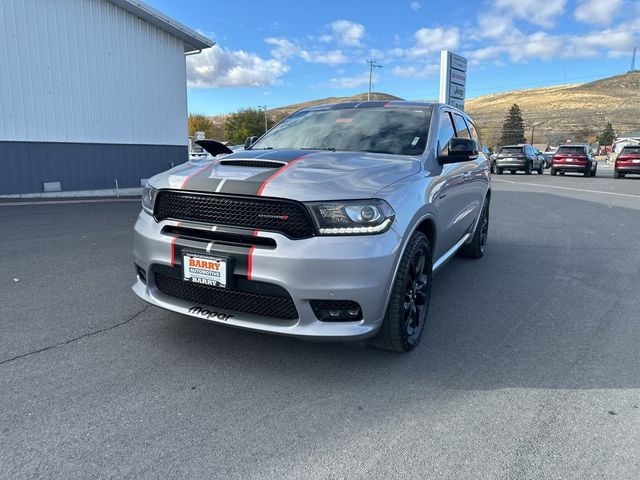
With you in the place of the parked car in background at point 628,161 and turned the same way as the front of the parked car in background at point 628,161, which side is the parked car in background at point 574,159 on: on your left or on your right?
on your left

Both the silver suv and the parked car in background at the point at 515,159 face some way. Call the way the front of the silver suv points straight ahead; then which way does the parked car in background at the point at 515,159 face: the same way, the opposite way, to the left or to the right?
the opposite way

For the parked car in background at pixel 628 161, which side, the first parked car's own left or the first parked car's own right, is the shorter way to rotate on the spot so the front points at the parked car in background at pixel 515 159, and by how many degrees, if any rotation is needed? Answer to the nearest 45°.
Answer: approximately 90° to the first parked car's own left

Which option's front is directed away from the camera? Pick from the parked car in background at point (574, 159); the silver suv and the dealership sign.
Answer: the parked car in background

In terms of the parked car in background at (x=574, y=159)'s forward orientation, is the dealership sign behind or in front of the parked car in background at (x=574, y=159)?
behind

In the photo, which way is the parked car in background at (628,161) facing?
away from the camera

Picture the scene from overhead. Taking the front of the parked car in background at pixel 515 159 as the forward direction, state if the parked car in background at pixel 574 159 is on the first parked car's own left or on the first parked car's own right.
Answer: on the first parked car's own right

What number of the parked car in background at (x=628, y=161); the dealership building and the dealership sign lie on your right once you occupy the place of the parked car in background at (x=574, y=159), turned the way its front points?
1

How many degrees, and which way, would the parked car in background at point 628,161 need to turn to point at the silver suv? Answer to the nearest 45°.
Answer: approximately 180°

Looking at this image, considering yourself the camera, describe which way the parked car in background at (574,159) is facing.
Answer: facing away from the viewer

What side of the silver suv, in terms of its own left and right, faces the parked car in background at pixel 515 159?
back

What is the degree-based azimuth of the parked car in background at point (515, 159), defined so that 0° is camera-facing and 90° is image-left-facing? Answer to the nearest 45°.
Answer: approximately 225°

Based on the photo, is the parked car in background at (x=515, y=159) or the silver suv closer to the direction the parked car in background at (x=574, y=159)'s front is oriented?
the parked car in background

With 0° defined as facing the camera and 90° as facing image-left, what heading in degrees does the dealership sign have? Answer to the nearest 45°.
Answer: approximately 315°

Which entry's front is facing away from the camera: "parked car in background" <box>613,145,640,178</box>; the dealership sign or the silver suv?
the parked car in background
